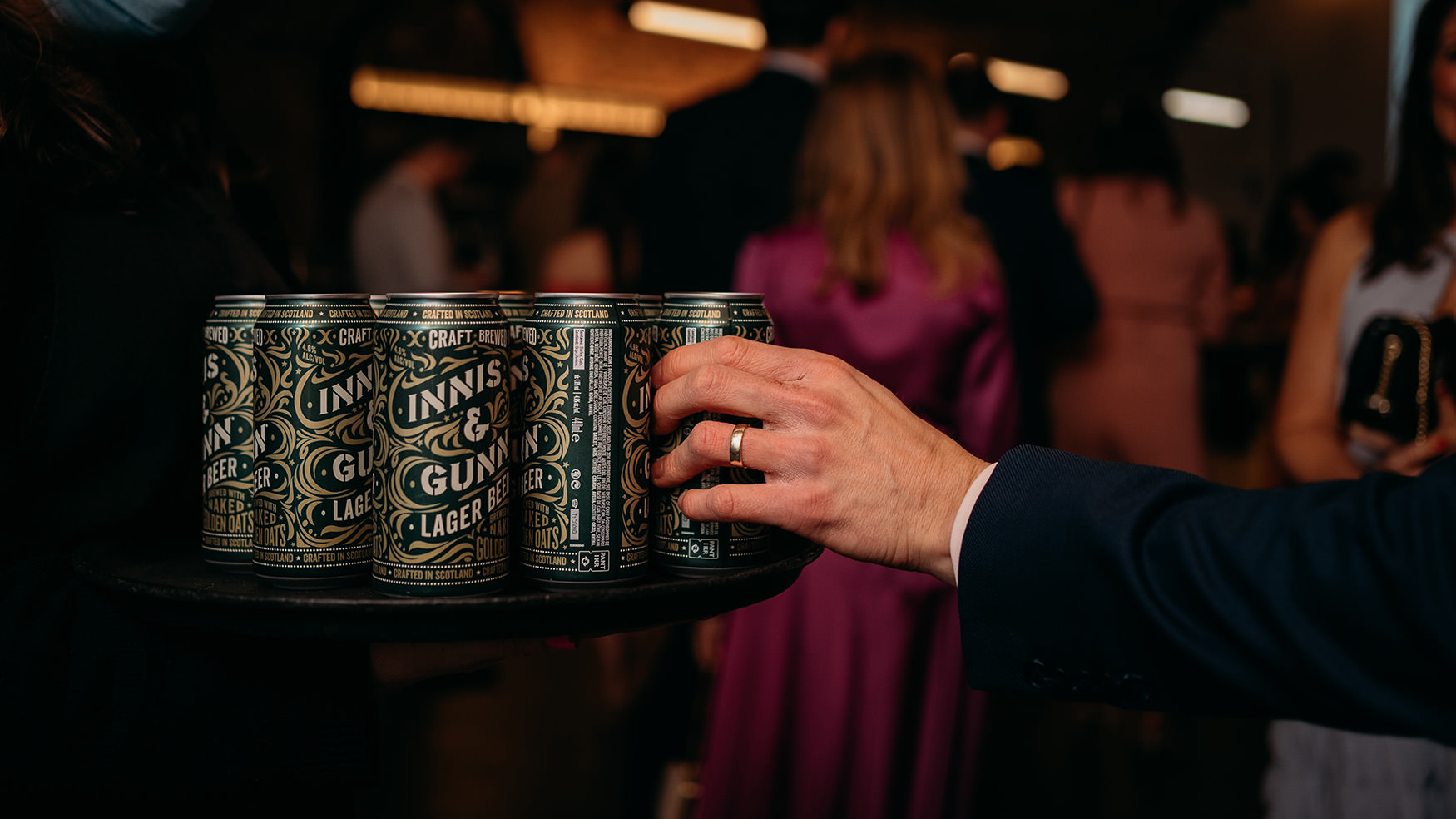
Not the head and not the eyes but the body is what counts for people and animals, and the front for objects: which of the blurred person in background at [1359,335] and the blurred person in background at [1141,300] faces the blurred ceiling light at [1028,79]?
the blurred person in background at [1141,300]

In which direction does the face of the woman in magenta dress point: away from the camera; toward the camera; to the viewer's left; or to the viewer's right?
away from the camera

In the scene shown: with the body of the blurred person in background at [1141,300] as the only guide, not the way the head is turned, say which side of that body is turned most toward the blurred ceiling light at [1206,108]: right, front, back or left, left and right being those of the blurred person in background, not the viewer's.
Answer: front

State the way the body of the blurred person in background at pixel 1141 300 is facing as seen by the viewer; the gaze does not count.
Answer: away from the camera

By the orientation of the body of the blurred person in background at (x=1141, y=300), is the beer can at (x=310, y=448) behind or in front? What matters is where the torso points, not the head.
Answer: behind

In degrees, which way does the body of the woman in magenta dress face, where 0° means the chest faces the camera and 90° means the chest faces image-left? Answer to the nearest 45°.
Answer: approximately 180°

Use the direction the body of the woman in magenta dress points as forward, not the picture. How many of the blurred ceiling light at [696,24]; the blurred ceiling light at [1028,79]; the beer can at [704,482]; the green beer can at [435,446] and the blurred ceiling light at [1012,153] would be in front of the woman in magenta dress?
3
